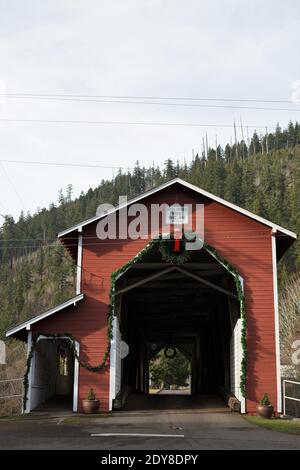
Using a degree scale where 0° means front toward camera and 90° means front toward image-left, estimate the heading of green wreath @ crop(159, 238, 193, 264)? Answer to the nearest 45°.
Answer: approximately 0°

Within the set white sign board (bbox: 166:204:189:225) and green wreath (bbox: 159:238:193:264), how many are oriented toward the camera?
2
